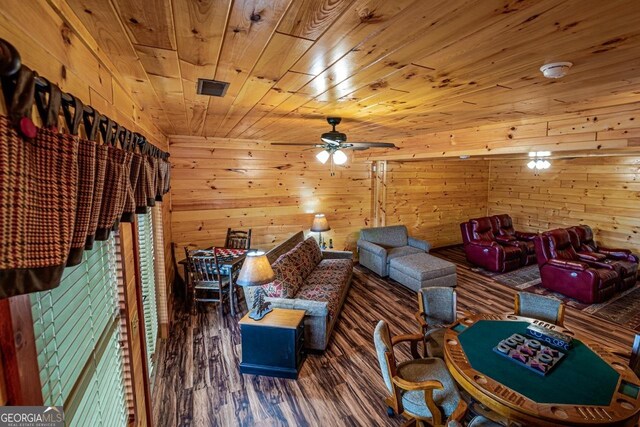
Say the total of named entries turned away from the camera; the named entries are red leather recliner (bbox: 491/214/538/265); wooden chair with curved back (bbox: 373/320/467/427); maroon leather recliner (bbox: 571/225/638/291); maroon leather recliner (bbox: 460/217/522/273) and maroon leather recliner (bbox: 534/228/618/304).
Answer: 0

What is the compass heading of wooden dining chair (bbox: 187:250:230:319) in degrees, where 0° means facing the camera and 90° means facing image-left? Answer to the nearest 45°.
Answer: approximately 225°

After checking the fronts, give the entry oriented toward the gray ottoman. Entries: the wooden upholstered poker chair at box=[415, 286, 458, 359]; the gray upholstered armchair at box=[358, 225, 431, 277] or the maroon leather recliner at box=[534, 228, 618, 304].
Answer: the gray upholstered armchair

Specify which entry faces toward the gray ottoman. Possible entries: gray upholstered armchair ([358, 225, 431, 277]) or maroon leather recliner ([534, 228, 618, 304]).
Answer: the gray upholstered armchair

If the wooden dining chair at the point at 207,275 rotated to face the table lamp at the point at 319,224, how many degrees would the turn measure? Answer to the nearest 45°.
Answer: approximately 45° to its right

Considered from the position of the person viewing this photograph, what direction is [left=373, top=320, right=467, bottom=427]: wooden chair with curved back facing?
facing to the right of the viewer

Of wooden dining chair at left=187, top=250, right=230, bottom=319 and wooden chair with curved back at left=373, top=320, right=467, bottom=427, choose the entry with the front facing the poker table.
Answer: the wooden chair with curved back

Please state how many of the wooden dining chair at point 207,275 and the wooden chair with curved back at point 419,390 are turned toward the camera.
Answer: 0

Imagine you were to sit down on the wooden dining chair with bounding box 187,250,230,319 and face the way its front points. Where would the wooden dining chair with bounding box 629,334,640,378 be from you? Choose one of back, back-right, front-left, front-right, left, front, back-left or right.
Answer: right

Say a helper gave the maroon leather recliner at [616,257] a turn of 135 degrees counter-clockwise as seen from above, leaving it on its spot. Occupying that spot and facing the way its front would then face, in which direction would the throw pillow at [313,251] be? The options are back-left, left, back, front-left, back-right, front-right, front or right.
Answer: back-left

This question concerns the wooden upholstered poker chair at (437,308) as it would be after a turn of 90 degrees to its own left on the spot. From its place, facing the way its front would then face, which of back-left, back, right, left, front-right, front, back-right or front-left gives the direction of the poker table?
right

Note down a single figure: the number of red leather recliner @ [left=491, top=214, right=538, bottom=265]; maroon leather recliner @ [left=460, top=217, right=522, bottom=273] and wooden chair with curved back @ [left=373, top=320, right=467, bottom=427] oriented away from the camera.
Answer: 0

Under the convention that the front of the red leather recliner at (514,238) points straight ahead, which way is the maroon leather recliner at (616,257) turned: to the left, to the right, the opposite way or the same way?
the same way

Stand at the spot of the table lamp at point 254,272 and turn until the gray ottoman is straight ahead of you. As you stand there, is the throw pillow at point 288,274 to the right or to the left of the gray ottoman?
left

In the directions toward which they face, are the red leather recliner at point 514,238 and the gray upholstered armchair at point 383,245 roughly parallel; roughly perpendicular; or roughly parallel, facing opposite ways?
roughly parallel

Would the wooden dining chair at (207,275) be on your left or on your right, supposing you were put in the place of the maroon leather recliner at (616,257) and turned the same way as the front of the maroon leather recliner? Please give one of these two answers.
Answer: on your right

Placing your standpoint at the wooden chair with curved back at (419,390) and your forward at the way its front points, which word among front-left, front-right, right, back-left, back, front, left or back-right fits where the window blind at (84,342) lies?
back-right

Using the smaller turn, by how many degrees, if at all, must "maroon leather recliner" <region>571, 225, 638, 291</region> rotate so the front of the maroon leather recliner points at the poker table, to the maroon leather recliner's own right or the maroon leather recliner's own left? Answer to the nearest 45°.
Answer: approximately 45° to the maroon leather recliner's own right

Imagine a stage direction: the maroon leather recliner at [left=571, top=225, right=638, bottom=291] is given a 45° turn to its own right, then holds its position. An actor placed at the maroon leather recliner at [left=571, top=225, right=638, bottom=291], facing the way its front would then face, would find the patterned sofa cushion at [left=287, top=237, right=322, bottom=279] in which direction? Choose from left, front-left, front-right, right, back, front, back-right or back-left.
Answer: front-right
